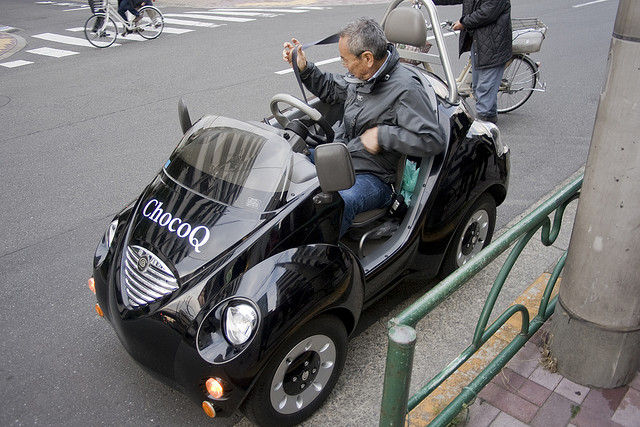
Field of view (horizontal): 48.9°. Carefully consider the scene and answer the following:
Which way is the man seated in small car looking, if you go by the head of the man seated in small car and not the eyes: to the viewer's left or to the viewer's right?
to the viewer's left

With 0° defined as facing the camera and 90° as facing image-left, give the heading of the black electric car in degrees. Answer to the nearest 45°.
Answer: approximately 45°

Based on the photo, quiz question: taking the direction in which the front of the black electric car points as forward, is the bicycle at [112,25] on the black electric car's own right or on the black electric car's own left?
on the black electric car's own right

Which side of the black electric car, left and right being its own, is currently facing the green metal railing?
left

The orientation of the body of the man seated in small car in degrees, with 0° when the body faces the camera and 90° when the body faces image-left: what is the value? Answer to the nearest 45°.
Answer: approximately 45°
